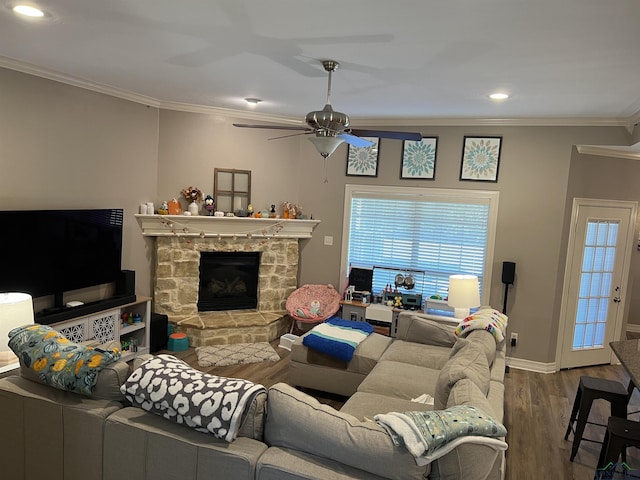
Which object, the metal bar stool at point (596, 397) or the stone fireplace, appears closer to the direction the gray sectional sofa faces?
the stone fireplace

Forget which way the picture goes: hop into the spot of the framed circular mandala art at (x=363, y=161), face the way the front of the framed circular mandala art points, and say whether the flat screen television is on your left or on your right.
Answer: on your right

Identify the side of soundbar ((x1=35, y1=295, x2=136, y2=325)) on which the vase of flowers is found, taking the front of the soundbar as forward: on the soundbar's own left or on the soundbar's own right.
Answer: on the soundbar's own left

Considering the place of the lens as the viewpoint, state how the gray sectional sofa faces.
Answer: facing away from the viewer and to the left of the viewer

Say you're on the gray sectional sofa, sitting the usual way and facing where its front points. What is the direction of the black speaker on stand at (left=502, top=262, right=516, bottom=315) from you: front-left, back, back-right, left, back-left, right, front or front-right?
right

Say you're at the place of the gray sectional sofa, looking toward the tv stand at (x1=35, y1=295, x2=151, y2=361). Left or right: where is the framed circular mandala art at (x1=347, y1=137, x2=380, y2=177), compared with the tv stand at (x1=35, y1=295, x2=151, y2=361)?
right

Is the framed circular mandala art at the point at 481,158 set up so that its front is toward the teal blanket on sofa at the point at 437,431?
yes

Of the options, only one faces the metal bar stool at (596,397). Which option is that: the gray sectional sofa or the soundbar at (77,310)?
the soundbar

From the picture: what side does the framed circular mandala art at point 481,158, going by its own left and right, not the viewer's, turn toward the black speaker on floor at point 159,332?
right

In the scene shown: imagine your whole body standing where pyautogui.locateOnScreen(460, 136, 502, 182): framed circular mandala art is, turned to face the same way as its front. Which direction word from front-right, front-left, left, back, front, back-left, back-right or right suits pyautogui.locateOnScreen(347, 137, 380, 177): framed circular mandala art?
right

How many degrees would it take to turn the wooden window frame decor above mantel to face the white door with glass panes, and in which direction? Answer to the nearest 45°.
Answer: approximately 90° to its left

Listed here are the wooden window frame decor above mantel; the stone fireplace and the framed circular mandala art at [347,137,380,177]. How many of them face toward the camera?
3

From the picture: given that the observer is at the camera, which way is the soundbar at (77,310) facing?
facing the viewer and to the right of the viewer
